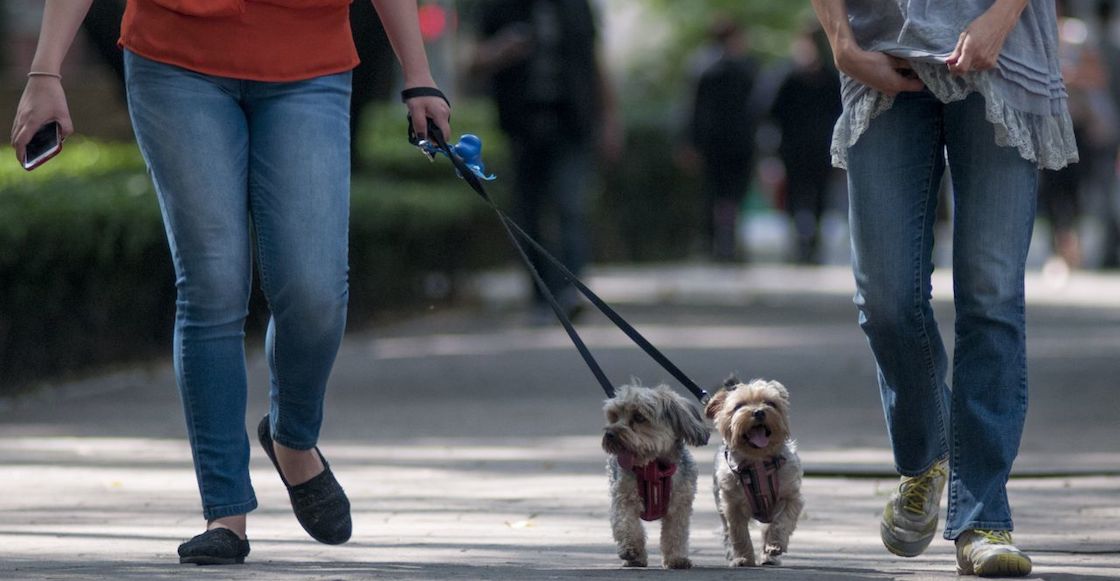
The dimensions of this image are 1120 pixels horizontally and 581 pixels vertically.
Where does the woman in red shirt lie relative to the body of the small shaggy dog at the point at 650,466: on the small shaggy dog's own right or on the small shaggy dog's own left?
on the small shaggy dog's own right

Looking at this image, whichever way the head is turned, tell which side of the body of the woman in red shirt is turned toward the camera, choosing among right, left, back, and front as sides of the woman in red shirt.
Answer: front

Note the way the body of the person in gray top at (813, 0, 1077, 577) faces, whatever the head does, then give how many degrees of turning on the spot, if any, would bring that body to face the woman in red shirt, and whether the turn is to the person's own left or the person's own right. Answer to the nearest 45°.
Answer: approximately 90° to the person's own right

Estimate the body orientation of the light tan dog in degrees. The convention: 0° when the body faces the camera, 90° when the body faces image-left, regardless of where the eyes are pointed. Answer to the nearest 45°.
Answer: approximately 0°

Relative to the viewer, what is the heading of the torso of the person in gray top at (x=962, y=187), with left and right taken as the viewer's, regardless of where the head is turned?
facing the viewer

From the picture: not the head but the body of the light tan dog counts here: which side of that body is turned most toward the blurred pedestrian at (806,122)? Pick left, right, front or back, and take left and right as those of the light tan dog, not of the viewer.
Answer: back

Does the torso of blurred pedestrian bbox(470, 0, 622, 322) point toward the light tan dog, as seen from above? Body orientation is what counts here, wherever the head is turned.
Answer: yes

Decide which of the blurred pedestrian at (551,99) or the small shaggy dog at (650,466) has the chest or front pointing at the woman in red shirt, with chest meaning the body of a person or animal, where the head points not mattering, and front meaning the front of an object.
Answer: the blurred pedestrian

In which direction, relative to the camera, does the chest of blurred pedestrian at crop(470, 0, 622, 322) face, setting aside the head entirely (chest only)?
toward the camera
